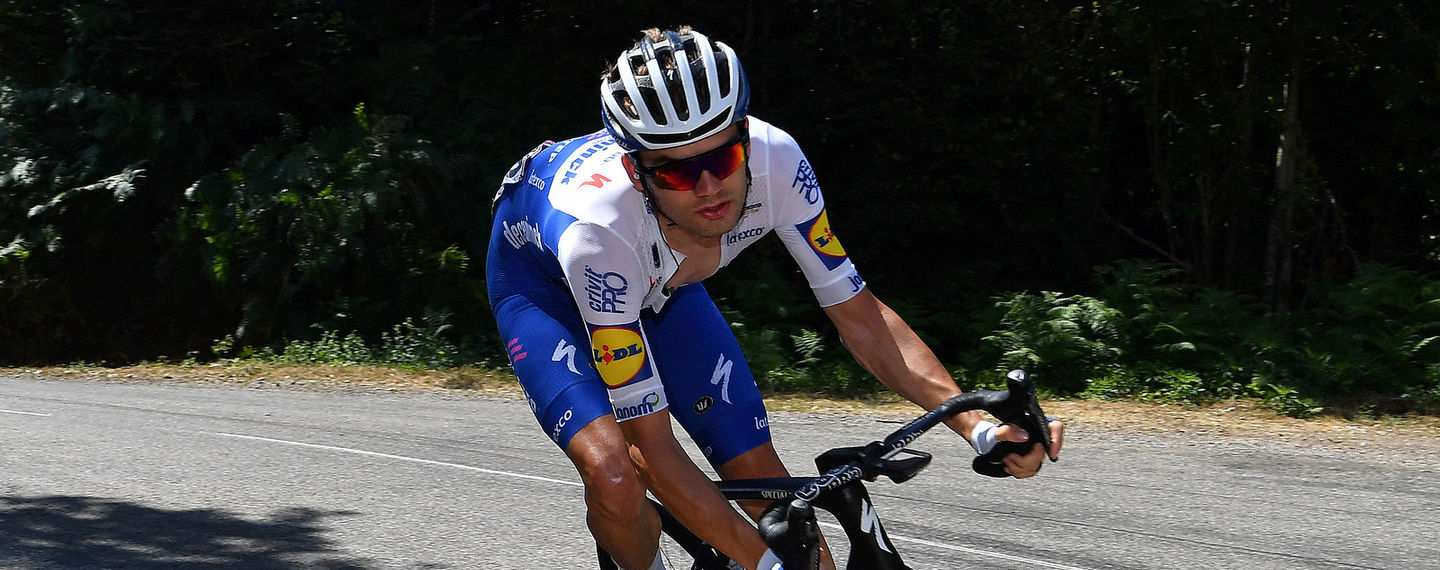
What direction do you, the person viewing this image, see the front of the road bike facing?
facing the viewer and to the right of the viewer

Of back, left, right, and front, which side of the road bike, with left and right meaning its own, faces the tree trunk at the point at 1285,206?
left
